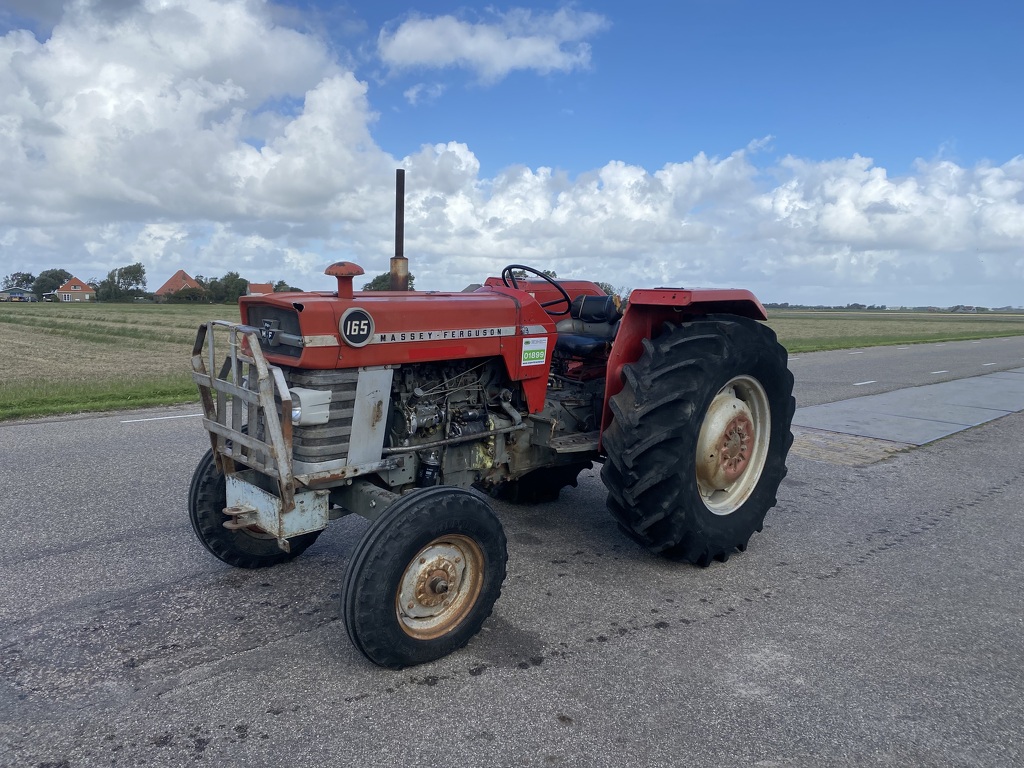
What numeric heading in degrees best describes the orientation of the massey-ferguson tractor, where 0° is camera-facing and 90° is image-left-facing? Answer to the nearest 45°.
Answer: approximately 45°
